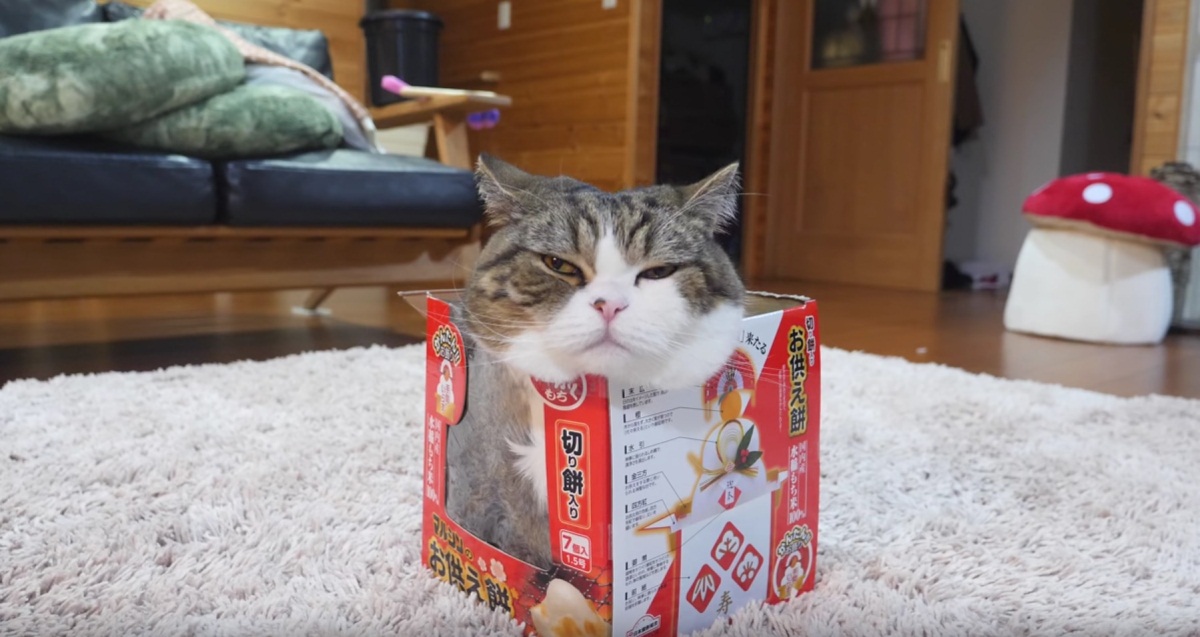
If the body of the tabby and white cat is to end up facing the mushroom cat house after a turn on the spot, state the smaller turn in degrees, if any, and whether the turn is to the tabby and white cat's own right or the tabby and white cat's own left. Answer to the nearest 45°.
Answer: approximately 135° to the tabby and white cat's own left

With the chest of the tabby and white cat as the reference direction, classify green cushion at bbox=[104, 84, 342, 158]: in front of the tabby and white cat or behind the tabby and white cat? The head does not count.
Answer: behind

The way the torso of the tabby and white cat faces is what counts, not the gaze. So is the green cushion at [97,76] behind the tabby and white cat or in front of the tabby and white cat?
behind

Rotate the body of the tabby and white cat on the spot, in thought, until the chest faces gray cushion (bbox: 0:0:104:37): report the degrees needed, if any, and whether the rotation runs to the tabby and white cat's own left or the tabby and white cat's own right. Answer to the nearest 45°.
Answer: approximately 135° to the tabby and white cat's own right

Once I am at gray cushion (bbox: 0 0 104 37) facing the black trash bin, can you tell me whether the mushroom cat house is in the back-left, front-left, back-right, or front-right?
front-right

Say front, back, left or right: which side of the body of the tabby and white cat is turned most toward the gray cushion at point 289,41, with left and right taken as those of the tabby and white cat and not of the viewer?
back

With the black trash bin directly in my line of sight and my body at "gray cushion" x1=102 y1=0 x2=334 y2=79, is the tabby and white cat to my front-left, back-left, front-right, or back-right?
back-right

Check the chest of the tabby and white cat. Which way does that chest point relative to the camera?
toward the camera

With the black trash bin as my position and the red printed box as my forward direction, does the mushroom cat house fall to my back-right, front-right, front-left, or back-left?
front-left

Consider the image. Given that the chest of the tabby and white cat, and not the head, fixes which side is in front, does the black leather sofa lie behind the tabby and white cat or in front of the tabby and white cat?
behind

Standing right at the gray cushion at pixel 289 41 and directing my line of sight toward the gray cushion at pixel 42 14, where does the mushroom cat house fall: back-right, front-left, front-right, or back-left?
back-left
